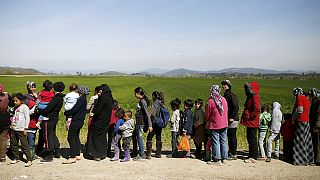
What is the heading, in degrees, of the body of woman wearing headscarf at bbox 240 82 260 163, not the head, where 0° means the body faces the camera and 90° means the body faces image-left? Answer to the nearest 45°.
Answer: approximately 90°

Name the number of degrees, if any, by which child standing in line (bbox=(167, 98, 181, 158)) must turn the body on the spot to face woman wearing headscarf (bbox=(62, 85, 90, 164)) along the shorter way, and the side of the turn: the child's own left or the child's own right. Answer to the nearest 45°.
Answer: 0° — they already face them

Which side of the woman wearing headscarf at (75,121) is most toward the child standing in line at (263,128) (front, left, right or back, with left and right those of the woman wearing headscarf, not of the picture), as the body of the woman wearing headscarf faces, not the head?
back

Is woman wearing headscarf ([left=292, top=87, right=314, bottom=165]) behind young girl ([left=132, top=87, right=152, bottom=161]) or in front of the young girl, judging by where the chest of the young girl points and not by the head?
behind

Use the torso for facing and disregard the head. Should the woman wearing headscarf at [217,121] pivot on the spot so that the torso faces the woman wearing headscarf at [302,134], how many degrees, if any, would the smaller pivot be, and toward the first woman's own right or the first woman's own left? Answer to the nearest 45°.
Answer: approximately 135° to the first woman's own right

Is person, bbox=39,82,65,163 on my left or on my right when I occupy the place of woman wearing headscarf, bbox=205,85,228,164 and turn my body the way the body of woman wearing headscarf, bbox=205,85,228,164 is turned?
on my left

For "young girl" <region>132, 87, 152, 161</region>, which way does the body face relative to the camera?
to the viewer's left

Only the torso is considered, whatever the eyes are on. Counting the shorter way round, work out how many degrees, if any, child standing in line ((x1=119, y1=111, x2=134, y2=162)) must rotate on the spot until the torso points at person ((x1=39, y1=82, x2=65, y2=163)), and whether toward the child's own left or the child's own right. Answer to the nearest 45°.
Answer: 0° — they already face them

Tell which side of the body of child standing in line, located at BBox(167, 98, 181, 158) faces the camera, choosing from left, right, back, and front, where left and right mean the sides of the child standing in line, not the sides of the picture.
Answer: left

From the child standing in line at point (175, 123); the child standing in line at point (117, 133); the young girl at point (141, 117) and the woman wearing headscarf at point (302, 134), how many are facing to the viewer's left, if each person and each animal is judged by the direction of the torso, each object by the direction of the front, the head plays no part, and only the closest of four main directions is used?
4

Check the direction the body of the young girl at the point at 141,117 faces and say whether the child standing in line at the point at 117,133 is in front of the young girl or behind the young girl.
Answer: in front

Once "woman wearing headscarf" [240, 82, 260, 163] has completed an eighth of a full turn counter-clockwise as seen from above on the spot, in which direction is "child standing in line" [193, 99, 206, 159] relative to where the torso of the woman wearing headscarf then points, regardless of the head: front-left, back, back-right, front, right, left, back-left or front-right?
front-right

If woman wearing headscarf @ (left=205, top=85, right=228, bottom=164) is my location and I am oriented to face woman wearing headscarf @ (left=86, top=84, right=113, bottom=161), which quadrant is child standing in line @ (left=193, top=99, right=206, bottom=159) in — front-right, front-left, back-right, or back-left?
front-right

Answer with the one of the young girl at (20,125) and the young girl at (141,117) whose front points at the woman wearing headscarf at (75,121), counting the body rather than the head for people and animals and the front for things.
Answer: the young girl at (141,117)

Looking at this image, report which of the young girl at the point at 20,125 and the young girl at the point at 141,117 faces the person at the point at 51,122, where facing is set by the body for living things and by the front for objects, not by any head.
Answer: the young girl at the point at 141,117

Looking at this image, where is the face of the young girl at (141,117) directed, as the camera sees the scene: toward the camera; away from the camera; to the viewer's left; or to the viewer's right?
to the viewer's left
